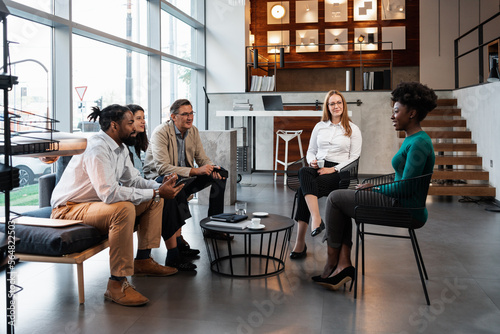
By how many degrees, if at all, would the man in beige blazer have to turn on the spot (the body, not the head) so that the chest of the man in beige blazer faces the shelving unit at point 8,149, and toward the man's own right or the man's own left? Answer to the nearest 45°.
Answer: approximately 45° to the man's own right

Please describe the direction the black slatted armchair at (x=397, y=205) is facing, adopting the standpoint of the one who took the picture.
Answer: facing to the left of the viewer

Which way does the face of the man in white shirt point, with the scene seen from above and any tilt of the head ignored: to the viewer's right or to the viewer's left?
to the viewer's right

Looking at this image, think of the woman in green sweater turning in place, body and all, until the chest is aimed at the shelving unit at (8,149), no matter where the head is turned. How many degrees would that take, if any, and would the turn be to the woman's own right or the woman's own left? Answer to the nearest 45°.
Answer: approximately 45° to the woman's own left

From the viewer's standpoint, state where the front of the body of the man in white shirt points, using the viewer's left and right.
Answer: facing to the right of the viewer

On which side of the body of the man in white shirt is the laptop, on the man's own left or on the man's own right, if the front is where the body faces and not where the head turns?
on the man's own left

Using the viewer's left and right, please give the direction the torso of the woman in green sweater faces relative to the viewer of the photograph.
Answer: facing to the left of the viewer

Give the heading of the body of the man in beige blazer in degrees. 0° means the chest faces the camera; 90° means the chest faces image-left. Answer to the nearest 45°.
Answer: approximately 315°

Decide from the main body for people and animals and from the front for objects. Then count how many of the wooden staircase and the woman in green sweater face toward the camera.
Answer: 1

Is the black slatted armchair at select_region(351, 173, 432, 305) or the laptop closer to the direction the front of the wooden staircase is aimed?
the black slatted armchair
